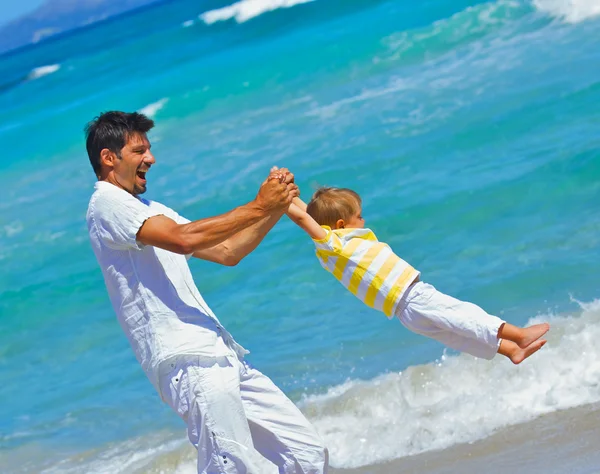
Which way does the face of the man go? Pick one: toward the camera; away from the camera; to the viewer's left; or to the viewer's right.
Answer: to the viewer's right

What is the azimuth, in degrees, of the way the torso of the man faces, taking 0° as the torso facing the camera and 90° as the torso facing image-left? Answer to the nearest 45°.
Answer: approximately 270°
